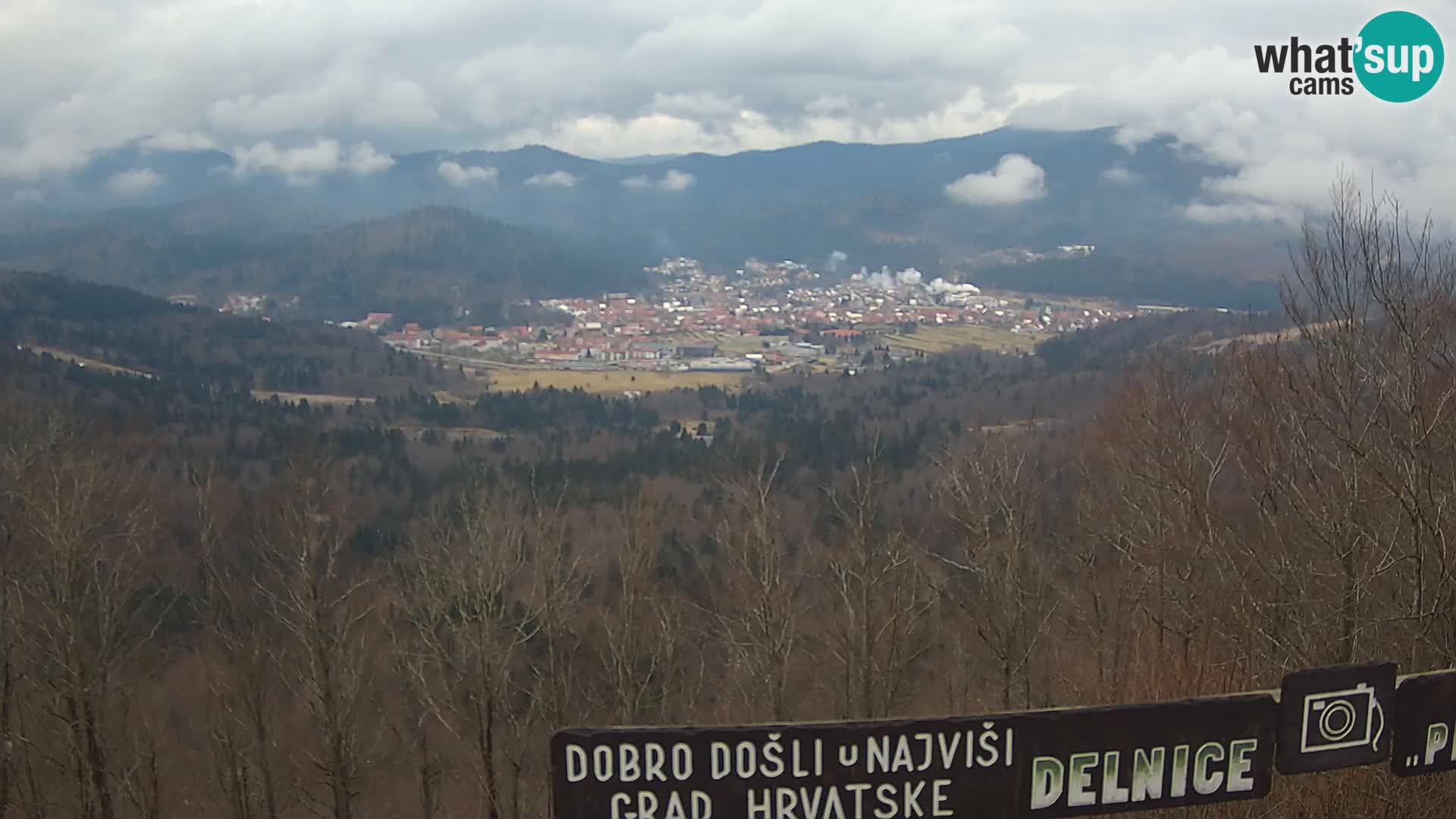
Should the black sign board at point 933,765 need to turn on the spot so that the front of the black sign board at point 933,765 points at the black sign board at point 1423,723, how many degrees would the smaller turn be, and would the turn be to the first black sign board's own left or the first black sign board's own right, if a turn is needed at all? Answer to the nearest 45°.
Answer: approximately 90° to the first black sign board's own left

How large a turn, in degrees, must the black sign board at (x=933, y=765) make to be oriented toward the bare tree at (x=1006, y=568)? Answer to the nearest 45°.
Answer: approximately 180°

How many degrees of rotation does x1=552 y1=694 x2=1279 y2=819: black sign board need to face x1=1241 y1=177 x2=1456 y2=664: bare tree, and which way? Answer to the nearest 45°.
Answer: approximately 135° to its left

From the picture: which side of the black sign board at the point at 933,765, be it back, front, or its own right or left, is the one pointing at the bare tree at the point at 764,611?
back

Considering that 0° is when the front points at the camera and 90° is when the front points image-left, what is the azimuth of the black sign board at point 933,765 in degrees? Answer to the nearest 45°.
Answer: approximately 0°

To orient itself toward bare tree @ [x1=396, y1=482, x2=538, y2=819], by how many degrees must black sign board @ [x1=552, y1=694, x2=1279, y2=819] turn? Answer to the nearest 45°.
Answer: approximately 135° to its right

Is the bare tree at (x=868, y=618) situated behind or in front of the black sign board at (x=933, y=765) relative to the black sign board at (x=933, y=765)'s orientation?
behind

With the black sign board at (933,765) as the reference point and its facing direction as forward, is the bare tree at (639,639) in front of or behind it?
behind

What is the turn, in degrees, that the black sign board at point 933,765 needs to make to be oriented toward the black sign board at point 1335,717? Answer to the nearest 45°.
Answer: approximately 90° to its left
